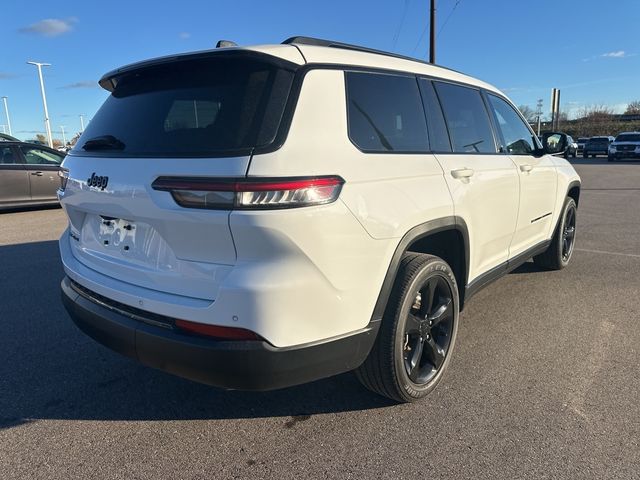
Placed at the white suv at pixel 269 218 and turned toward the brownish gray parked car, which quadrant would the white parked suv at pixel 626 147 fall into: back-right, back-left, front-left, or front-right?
front-right

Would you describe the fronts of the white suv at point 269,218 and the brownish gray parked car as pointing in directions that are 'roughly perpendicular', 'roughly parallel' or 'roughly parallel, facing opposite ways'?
roughly parallel

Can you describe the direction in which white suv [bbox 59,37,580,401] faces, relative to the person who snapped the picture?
facing away from the viewer and to the right of the viewer

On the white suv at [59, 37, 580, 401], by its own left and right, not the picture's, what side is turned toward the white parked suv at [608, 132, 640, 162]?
front

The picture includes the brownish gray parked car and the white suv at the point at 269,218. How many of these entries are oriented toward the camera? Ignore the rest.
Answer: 0

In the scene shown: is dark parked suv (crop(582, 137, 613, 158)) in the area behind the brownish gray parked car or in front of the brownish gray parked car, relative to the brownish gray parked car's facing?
in front

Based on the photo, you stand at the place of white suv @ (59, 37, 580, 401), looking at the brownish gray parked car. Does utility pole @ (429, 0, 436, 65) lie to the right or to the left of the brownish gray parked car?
right

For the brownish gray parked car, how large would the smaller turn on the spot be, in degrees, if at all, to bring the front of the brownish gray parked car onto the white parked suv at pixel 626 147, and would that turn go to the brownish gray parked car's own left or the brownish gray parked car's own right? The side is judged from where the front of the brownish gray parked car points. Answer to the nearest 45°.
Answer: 0° — it already faces it

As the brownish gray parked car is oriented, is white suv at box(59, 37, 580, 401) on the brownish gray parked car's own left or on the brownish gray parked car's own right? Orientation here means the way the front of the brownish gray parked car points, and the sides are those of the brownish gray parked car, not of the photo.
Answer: on the brownish gray parked car's own right

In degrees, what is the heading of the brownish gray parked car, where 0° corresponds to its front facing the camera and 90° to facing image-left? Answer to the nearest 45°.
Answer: approximately 270°

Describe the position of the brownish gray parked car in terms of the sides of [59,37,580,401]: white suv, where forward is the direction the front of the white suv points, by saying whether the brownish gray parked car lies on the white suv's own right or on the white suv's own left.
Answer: on the white suv's own left

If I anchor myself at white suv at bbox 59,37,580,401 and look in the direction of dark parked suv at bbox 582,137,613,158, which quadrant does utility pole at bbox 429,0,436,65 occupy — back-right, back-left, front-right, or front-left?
front-left

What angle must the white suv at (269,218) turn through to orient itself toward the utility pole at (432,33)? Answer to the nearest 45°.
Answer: approximately 45° to its left
